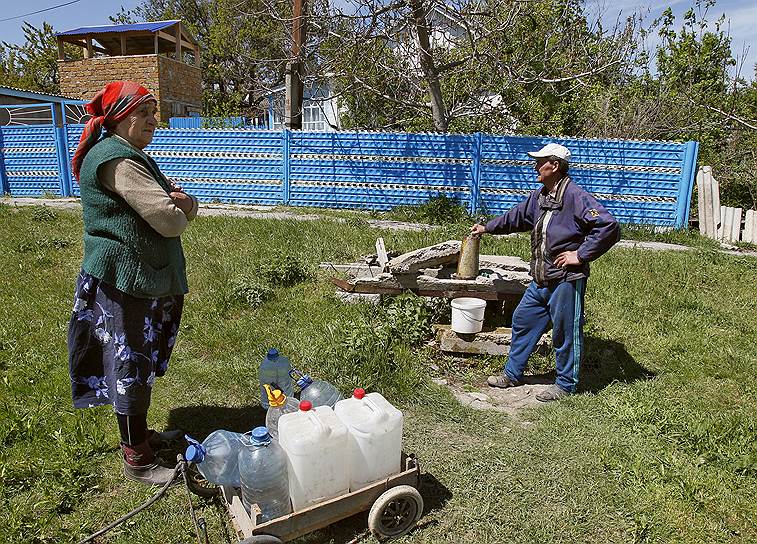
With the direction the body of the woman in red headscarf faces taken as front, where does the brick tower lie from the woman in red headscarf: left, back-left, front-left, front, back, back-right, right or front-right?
left

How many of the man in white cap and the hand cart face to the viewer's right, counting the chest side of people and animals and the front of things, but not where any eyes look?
0

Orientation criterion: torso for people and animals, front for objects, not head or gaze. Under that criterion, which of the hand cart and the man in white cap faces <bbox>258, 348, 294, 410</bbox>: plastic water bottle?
the man in white cap

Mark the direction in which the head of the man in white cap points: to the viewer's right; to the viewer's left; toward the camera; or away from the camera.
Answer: to the viewer's left

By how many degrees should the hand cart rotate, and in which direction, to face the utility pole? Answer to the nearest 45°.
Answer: approximately 135° to its right

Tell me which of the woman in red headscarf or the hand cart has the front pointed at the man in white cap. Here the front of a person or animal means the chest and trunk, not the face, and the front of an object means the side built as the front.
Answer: the woman in red headscarf

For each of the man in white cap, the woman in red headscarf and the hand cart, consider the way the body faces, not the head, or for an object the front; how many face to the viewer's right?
1

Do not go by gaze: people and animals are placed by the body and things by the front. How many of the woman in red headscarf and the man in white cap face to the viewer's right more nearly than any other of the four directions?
1

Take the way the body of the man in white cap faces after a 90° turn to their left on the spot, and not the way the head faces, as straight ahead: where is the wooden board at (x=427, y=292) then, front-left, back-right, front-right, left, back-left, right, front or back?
back

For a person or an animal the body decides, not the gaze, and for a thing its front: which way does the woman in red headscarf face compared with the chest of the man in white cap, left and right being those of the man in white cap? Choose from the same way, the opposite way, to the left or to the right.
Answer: the opposite way

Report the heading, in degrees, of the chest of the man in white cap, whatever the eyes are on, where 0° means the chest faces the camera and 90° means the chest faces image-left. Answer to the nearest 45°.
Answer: approximately 45°

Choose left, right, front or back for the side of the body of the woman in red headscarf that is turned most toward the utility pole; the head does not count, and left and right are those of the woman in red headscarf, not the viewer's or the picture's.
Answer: left

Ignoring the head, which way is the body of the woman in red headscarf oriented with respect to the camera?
to the viewer's right
